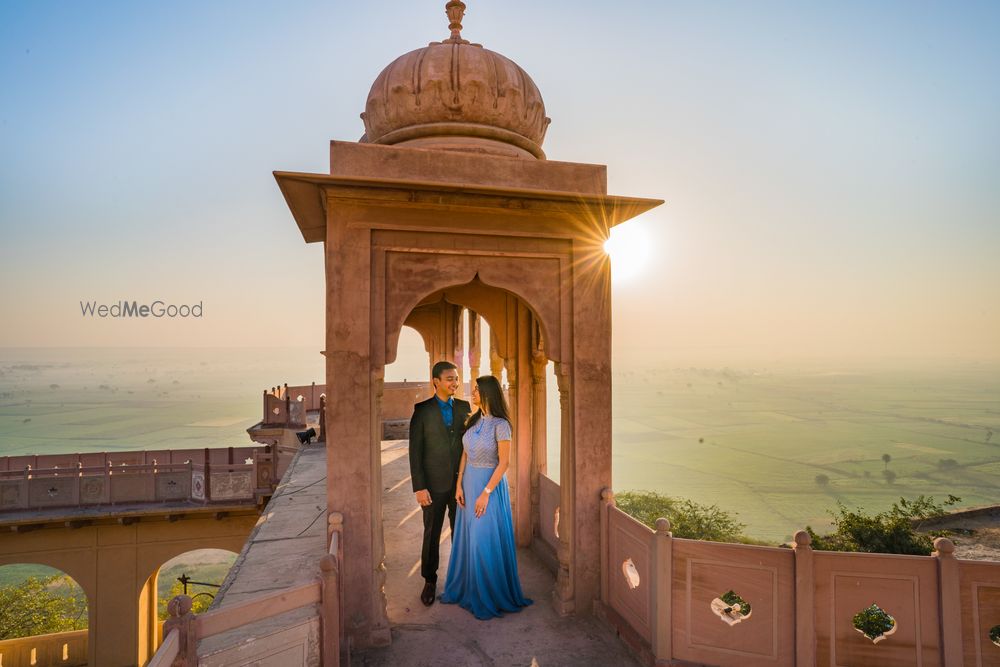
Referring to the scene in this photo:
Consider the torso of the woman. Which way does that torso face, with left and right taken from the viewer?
facing the viewer and to the left of the viewer

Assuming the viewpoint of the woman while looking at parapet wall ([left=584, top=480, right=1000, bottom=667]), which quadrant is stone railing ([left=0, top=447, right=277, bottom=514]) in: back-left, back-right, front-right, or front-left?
back-left

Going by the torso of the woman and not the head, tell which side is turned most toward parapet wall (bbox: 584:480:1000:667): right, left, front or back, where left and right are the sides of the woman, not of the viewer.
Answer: left

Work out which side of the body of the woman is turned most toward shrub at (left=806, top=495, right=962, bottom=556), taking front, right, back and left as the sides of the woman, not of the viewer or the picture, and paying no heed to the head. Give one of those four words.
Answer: back

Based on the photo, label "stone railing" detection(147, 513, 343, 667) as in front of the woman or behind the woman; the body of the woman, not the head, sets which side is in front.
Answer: in front

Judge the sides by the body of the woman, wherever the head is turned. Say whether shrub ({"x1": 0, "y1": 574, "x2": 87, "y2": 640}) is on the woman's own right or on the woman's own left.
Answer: on the woman's own right

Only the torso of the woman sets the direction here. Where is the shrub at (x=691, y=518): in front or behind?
behind

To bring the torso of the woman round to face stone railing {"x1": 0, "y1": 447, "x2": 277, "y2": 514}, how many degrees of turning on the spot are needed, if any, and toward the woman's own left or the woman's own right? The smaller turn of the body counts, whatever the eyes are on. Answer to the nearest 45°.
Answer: approximately 90° to the woman's own right

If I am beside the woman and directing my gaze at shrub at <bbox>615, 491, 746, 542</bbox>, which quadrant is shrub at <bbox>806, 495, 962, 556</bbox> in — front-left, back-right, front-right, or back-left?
front-right

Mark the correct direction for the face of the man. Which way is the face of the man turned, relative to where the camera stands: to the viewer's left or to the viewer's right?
to the viewer's right

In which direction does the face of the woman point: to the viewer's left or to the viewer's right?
to the viewer's left

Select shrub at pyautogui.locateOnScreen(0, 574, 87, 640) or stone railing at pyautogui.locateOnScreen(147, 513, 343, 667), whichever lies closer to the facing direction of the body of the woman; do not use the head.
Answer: the stone railing
